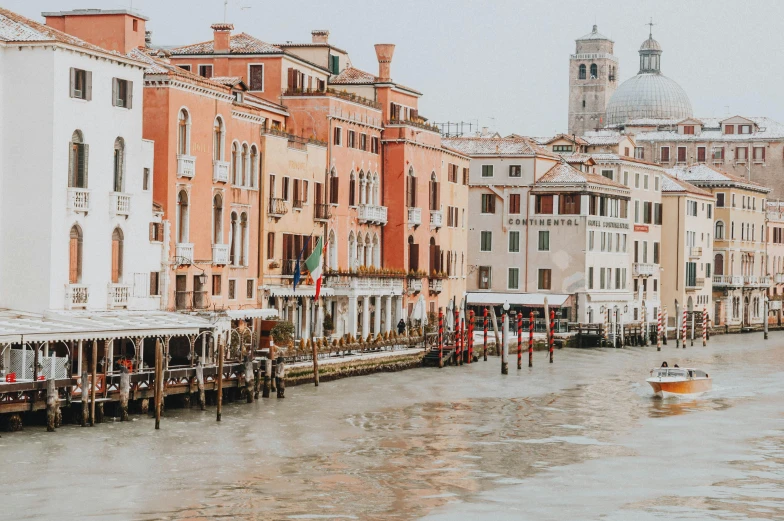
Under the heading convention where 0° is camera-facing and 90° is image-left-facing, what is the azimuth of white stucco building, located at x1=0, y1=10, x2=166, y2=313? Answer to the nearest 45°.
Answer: approximately 315°
